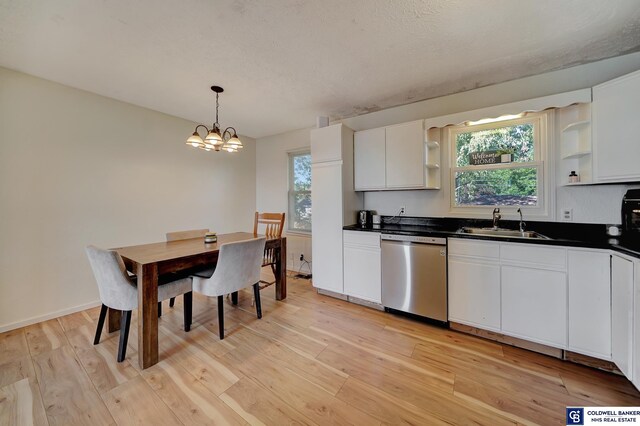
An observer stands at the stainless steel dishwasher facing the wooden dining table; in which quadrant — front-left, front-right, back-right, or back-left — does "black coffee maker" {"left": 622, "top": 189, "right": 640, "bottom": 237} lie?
back-left

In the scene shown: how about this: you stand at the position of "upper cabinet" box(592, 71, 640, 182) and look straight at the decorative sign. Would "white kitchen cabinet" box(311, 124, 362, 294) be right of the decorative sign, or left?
left

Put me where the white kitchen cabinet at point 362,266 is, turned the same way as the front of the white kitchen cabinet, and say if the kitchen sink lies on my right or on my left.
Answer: on my left

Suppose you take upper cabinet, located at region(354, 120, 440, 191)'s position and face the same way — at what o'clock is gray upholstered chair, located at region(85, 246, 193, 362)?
The gray upholstered chair is roughly at 12 o'clock from the upper cabinet.

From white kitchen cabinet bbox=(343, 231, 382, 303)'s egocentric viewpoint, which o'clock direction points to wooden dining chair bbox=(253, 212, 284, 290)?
The wooden dining chair is roughly at 2 o'clock from the white kitchen cabinet.

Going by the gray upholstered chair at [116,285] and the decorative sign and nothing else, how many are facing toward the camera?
1

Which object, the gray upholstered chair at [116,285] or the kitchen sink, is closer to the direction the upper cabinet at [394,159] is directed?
the gray upholstered chair

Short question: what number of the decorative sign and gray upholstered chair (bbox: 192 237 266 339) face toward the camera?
1

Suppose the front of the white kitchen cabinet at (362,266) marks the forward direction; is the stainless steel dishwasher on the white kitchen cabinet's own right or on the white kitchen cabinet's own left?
on the white kitchen cabinet's own left

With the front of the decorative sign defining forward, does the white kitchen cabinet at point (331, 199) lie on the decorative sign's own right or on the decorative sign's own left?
on the decorative sign's own right

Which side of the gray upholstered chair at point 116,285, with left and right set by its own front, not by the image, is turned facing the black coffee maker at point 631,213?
right

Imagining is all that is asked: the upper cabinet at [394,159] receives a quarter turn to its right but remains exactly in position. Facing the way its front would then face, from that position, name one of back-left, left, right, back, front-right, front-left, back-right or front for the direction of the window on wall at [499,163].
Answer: back-right

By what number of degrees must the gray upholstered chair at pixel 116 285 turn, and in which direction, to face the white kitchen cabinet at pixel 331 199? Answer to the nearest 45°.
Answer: approximately 45° to its right

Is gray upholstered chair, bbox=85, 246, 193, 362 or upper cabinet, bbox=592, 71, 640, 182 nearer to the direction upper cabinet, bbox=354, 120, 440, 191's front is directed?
the gray upholstered chair
